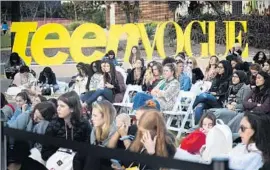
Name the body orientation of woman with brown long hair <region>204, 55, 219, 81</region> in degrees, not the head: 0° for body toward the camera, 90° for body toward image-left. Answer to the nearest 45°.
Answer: approximately 45°

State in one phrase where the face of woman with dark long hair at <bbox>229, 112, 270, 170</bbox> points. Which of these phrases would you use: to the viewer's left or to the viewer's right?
to the viewer's left
